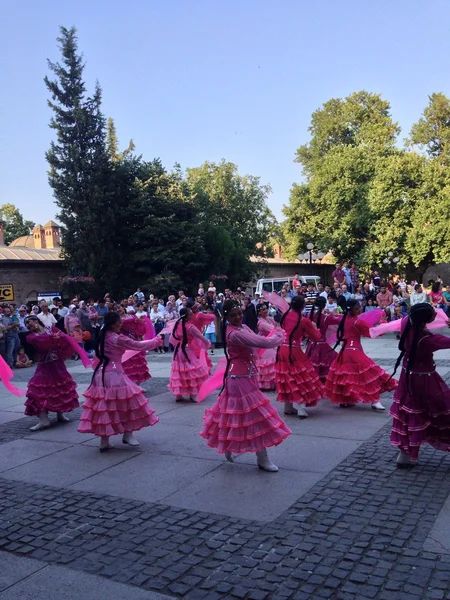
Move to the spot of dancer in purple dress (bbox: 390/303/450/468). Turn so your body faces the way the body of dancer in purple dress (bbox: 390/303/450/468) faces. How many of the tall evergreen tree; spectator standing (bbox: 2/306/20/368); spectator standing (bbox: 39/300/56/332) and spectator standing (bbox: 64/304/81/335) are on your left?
4

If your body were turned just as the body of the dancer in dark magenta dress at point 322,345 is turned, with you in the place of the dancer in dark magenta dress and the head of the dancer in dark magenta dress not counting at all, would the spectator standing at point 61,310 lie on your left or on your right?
on your left

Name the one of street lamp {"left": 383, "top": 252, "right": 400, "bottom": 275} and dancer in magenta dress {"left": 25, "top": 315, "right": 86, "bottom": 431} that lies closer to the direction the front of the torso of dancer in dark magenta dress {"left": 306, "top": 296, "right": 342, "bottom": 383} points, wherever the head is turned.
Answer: the street lamp

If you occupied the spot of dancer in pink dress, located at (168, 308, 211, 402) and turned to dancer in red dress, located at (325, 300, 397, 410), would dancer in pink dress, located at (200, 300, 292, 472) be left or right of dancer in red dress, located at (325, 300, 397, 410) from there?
right

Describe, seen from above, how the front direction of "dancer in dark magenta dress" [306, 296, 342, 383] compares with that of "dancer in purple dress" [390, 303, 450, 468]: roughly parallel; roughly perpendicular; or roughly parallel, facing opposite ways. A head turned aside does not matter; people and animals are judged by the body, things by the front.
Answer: roughly parallel

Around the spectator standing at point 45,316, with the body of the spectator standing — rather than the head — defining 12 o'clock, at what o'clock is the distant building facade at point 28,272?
The distant building facade is roughly at 6 o'clock from the spectator standing.

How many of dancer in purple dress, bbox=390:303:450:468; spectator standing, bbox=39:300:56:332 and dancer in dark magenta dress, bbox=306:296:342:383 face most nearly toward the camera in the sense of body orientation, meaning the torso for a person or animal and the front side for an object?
1

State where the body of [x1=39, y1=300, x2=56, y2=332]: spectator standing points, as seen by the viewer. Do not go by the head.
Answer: toward the camera

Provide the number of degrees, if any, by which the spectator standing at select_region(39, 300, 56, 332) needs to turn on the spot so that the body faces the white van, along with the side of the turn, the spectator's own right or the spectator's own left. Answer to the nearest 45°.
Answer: approximately 135° to the spectator's own left

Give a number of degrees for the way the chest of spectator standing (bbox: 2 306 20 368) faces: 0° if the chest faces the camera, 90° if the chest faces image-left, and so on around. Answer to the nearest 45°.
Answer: approximately 315°

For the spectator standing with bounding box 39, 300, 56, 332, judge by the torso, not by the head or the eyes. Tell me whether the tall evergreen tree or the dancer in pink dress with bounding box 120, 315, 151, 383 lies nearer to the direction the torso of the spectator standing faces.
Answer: the dancer in pink dress

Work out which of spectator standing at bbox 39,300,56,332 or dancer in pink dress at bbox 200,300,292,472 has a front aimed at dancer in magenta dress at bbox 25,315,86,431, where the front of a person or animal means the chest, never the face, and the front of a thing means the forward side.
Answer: the spectator standing

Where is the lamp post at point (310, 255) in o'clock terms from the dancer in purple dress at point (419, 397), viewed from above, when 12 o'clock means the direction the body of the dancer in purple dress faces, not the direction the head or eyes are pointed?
The lamp post is roughly at 10 o'clock from the dancer in purple dress.

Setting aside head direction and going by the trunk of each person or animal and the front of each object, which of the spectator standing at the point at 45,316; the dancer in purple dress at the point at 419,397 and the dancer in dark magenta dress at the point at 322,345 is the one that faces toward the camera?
the spectator standing

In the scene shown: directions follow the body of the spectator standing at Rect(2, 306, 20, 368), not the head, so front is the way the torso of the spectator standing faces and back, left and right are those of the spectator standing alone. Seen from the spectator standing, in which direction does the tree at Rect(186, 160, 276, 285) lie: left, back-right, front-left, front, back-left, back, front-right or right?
left

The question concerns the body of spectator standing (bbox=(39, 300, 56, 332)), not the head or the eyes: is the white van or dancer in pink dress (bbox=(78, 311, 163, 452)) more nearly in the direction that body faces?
the dancer in pink dress

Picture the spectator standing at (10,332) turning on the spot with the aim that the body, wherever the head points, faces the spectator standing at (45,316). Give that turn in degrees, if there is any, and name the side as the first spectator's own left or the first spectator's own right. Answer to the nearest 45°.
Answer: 0° — they already face them

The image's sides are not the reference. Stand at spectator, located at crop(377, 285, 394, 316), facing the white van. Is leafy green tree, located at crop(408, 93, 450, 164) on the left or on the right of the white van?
right
